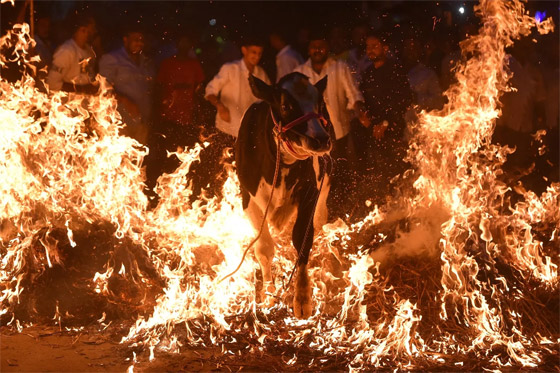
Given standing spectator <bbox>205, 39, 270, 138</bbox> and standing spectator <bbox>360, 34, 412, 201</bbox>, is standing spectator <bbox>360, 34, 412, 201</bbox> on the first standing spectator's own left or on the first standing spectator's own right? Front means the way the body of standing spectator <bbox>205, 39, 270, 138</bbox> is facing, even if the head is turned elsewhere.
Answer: on the first standing spectator's own left

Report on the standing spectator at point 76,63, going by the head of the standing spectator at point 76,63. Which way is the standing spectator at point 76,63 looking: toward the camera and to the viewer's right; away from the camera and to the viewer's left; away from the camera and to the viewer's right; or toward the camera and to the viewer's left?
toward the camera and to the viewer's right

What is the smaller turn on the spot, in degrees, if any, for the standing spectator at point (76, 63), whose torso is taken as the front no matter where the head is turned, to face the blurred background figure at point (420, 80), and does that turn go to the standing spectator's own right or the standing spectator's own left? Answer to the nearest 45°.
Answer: approximately 45° to the standing spectator's own left

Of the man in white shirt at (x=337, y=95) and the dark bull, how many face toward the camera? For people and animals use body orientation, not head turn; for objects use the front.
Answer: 2

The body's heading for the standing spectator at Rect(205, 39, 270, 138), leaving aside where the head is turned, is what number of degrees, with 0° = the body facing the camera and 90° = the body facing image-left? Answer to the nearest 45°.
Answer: approximately 315°

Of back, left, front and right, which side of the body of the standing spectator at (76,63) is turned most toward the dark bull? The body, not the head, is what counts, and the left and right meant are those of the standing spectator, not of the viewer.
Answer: front

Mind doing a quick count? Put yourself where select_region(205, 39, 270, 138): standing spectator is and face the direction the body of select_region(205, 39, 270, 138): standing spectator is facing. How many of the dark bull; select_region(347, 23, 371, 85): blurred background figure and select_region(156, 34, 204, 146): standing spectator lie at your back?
1

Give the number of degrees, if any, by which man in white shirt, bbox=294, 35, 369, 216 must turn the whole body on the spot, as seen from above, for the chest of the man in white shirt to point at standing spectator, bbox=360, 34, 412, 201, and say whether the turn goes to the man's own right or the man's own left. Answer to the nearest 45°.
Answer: approximately 90° to the man's own left

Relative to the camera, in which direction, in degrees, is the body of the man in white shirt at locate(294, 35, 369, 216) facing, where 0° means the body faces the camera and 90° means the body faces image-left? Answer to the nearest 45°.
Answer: approximately 0°
